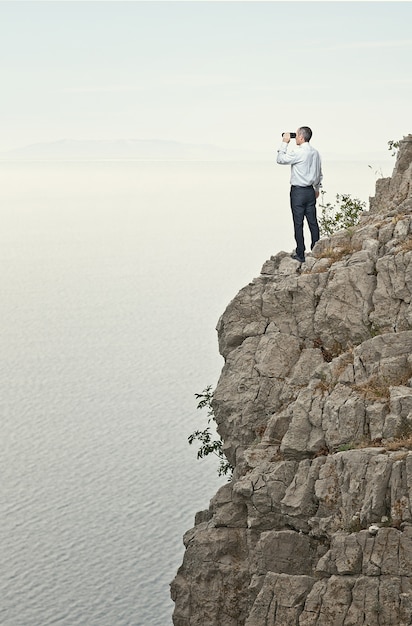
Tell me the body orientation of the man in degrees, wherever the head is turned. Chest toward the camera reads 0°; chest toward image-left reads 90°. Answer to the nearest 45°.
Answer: approximately 135°

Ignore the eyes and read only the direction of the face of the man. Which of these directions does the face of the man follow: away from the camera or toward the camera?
away from the camera
